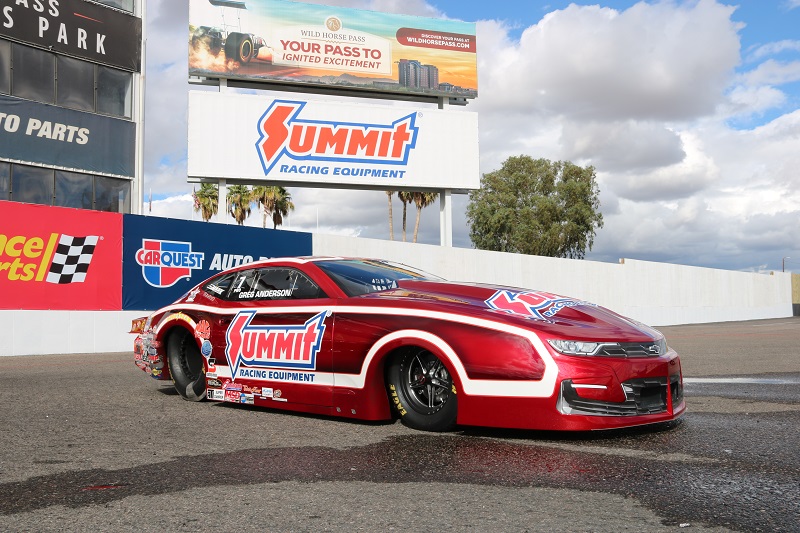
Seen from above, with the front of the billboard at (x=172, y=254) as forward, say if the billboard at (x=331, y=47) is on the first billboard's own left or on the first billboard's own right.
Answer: on the first billboard's own left

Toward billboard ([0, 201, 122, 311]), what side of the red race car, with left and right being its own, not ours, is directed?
back

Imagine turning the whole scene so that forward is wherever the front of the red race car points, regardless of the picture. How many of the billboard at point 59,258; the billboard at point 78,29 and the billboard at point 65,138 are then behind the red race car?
3

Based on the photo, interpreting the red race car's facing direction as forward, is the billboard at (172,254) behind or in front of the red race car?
behind

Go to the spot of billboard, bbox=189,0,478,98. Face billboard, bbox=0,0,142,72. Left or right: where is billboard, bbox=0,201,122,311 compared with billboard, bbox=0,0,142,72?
left

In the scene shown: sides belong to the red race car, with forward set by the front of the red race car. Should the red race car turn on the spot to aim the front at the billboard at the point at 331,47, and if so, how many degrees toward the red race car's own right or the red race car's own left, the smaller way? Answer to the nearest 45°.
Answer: approximately 135° to the red race car's own left

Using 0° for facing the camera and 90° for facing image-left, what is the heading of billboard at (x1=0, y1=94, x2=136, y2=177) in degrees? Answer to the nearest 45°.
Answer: approximately 315°
